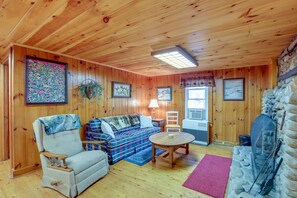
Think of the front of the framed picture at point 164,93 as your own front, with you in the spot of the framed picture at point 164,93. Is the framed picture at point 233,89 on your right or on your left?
on your left

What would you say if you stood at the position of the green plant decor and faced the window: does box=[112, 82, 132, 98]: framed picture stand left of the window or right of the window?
left

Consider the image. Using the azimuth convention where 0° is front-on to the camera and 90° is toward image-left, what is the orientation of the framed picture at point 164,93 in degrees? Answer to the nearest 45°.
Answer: approximately 0°

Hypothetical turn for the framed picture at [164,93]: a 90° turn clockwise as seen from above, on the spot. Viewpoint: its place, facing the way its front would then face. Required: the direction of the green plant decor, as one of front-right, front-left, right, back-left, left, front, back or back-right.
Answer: front-left

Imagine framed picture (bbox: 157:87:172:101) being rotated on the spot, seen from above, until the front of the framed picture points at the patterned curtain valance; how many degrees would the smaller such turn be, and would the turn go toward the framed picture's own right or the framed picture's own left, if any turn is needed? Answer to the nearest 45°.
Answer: approximately 45° to the framed picture's own left

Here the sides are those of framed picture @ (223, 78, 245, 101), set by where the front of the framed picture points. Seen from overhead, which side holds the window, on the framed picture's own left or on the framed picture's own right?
on the framed picture's own right

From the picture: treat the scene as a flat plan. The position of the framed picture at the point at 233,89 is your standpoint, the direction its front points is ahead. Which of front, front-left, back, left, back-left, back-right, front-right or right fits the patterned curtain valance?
right

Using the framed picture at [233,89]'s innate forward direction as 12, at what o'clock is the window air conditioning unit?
The window air conditioning unit is roughly at 3 o'clock from the framed picture.

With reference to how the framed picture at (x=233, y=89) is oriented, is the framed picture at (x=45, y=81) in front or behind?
in front

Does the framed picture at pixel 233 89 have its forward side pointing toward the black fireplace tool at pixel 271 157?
yes

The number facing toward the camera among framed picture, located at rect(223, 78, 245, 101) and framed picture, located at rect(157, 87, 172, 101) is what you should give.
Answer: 2

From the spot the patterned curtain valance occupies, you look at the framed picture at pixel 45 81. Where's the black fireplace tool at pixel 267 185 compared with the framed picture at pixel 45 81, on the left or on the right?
left

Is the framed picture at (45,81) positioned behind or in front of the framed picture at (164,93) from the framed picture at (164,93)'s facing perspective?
in front

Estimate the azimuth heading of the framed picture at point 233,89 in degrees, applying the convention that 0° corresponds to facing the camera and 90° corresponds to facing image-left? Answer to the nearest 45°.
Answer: approximately 0°

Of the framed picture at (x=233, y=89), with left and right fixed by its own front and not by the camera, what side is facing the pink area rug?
front

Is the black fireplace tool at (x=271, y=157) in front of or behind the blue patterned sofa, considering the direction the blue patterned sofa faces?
in front
